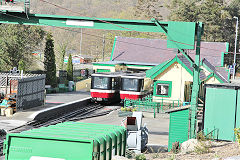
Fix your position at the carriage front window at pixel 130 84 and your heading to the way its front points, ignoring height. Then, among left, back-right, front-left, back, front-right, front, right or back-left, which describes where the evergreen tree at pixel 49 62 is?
back-right

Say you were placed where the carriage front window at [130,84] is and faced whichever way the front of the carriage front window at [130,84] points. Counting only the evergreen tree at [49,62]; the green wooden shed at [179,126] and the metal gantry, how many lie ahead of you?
2

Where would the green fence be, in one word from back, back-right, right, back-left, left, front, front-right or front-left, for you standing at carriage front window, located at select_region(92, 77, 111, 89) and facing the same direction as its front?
front-left

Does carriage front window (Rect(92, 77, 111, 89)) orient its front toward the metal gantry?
yes

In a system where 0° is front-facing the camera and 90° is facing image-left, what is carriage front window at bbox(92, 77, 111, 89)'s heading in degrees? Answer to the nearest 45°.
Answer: approximately 0°

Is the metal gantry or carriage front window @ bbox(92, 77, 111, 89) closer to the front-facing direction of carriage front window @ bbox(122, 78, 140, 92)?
the metal gantry

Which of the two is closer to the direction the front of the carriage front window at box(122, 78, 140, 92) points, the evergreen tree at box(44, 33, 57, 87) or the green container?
the green container

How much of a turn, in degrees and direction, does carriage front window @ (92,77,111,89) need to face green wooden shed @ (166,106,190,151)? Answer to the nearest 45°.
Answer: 0° — it already faces it

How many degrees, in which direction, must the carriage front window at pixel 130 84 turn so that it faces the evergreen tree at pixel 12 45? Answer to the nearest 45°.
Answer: approximately 135° to its right

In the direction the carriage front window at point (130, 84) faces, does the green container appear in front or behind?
in front

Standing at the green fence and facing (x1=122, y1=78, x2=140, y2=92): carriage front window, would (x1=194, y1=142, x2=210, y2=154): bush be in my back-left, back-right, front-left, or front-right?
back-left

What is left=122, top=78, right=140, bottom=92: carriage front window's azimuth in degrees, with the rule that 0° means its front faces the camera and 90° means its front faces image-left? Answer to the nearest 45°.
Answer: approximately 0°

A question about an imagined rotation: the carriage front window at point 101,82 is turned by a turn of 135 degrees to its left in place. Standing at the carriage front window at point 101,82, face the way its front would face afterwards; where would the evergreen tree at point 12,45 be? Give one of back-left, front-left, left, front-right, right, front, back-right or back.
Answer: left

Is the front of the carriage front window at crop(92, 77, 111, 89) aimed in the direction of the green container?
yes

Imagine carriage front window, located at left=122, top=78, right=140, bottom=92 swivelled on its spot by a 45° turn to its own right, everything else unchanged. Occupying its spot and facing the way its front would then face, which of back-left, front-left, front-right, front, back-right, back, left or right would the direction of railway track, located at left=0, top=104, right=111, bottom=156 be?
front

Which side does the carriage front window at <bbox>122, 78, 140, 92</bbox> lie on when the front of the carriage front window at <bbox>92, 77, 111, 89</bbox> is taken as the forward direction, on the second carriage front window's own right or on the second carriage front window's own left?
on the second carriage front window's own left
